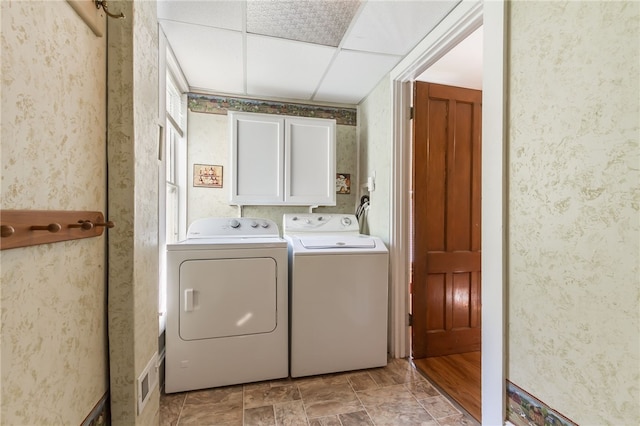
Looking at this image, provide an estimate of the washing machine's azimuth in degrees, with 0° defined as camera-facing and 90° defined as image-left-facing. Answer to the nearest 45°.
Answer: approximately 0°

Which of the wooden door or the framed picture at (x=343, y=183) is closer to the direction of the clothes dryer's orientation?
the wooden door

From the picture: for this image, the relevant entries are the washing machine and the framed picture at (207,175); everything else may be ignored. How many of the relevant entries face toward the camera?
2

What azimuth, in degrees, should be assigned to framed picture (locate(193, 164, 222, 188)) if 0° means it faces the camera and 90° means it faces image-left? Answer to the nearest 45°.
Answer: approximately 0°

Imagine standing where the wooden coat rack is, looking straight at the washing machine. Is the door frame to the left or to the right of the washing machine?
right

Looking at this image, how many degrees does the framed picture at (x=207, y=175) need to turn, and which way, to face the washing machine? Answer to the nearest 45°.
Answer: approximately 45° to its left

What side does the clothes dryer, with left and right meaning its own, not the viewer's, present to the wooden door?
left
